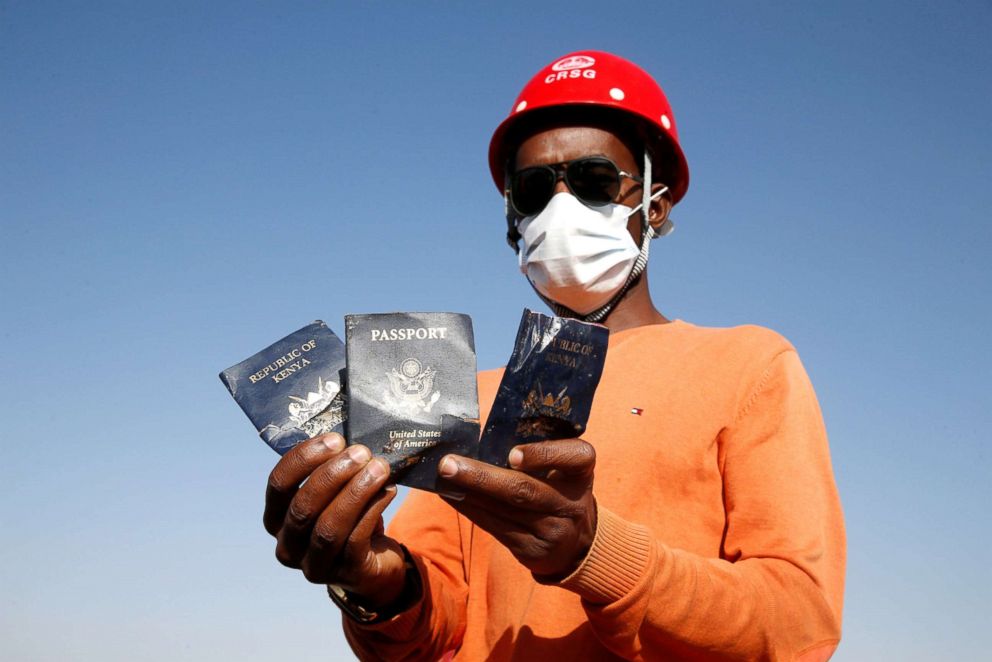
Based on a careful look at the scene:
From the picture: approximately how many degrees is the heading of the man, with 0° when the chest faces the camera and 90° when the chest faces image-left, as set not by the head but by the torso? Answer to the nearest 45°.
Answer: approximately 45°
